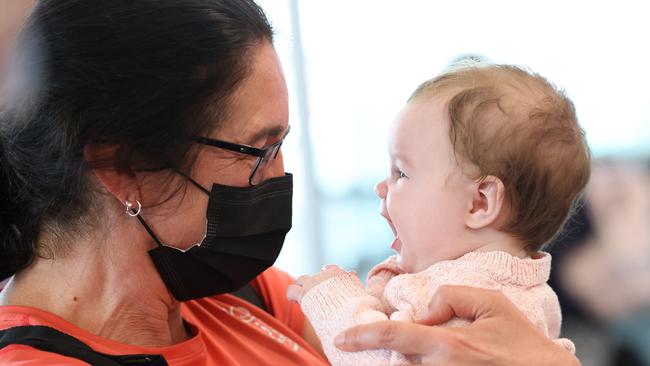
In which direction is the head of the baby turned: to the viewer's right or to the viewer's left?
to the viewer's left

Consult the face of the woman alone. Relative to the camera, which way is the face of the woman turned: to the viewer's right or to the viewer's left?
to the viewer's right

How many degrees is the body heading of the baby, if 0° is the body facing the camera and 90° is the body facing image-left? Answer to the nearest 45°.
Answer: approximately 90°
